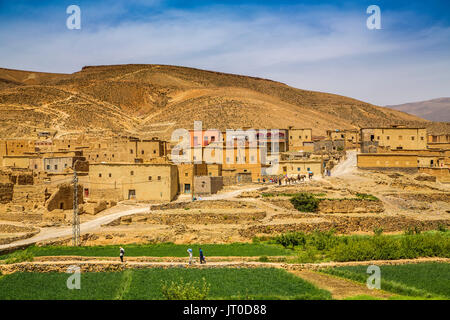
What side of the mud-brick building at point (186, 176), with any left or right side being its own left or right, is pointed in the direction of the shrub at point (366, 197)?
left

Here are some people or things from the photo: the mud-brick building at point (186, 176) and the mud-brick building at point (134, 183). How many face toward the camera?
2

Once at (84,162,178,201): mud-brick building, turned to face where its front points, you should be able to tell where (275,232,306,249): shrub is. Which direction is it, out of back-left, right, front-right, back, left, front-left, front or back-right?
front-left

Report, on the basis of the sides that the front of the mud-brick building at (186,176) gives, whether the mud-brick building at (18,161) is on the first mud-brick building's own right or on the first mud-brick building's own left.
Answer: on the first mud-brick building's own right

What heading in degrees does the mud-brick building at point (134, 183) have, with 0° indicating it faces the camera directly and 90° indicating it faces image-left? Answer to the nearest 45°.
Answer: approximately 0°

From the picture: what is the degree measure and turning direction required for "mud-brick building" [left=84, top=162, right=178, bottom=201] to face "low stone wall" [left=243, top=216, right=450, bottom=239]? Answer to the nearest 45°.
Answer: approximately 45° to its left

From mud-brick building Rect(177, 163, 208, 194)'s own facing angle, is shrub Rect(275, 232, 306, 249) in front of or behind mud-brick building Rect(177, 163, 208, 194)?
in front

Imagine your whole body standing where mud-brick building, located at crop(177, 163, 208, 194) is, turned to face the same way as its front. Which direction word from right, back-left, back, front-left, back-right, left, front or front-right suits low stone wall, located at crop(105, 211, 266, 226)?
front

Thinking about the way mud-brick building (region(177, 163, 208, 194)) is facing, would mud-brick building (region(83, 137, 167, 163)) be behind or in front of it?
behind

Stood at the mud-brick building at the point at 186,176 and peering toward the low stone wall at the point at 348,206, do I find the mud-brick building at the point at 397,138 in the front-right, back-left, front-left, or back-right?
front-left

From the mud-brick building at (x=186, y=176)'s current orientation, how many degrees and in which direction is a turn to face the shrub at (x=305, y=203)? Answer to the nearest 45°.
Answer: approximately 45° to its left

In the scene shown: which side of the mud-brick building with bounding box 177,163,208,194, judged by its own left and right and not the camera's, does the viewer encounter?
front

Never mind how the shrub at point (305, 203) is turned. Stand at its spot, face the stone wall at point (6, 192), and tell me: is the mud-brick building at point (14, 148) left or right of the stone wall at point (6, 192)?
right

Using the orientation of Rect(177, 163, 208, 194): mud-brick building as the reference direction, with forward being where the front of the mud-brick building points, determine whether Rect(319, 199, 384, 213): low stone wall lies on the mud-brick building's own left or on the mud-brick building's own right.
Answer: on the mud-brick building's own left

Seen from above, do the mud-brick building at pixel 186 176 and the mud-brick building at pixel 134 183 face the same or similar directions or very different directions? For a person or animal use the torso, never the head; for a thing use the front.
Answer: same or similar directions

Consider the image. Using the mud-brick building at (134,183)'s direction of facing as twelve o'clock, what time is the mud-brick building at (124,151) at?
the mud-brick building at (124,151) is roughly at 6 o'clock from the mud-brick building at (134,183).

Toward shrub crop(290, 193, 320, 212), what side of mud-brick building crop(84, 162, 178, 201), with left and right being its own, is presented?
left
